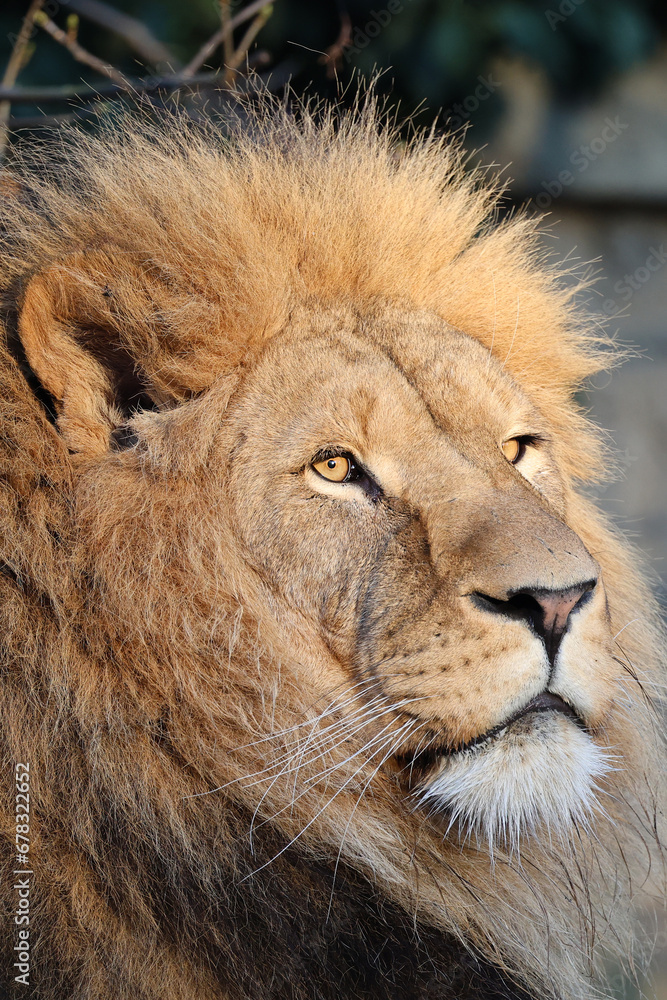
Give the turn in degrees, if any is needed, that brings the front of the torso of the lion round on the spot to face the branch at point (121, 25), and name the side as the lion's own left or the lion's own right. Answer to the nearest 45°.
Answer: approximately 180°

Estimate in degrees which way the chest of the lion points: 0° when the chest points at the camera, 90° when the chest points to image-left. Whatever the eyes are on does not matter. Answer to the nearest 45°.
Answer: approximately 315°

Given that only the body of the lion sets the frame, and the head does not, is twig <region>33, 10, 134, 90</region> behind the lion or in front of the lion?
behind
